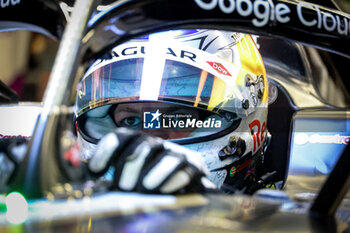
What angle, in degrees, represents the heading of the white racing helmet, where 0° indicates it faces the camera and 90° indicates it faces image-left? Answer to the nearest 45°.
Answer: approximately 45°

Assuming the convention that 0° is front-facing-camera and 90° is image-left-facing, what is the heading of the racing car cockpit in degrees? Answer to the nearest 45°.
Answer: approximately 45°
